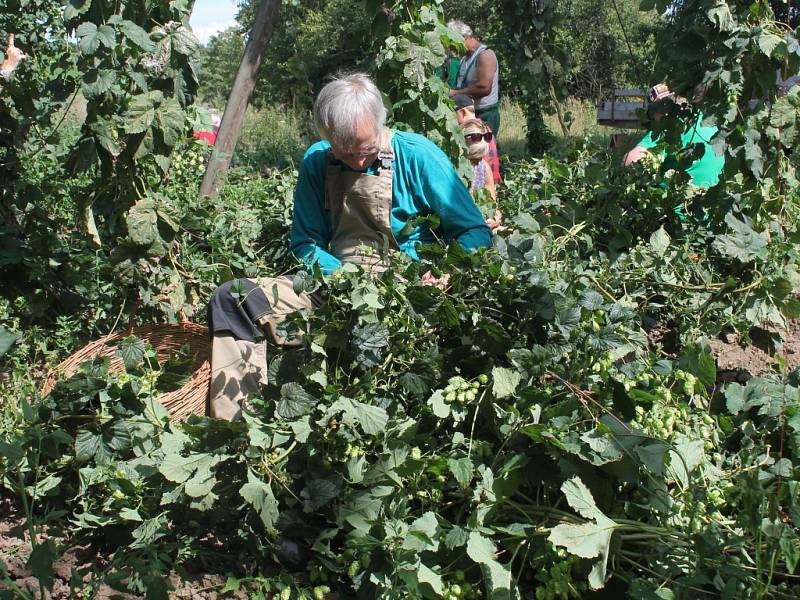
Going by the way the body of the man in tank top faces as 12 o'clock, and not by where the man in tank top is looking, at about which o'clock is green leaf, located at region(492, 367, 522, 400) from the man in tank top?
The green leaf is roughly at 9 o'clock from the man in tank top.

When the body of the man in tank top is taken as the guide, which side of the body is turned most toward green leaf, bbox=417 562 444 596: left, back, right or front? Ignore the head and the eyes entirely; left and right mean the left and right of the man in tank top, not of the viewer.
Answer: left

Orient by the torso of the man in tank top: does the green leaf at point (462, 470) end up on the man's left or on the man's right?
on the man's left

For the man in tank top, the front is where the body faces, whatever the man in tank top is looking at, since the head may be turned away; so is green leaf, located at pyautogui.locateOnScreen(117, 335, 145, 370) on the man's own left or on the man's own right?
on the man's own left

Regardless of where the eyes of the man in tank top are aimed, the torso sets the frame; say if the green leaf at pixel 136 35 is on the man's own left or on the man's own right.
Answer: on the man's own left

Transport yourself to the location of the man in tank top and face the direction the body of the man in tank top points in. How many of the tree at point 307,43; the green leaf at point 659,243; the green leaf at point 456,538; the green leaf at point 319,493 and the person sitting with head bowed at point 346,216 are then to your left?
4

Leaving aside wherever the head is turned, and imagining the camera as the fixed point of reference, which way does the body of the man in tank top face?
to the viewer's left
